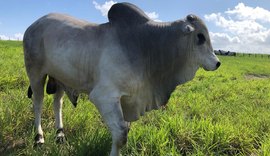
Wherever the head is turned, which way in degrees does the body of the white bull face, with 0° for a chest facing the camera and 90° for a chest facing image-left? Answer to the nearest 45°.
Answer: approximately 315°
